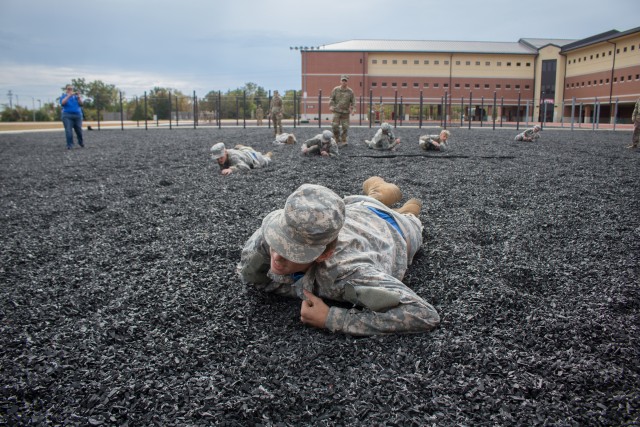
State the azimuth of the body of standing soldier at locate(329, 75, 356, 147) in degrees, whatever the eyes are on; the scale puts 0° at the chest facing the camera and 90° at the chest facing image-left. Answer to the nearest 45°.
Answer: approximately 0°

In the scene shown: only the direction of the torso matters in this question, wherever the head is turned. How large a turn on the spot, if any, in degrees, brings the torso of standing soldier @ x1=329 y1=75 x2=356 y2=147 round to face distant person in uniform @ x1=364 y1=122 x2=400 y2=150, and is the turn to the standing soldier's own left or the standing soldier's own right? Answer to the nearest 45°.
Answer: approximately 45° to the standing soldier's own left

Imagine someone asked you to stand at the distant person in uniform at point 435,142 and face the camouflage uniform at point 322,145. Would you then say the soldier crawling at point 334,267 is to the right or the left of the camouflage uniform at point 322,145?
left

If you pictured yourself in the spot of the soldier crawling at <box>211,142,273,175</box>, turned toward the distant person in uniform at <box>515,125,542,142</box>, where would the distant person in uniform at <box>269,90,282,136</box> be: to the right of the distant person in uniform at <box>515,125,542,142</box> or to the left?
left

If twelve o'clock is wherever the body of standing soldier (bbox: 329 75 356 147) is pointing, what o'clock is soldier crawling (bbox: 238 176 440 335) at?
The soldier crawling is roughly at 12 o'clock from the standing soldier.

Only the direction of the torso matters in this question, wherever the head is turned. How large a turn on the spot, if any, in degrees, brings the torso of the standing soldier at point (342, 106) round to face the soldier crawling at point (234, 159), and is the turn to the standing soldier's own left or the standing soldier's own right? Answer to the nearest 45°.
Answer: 0° — they already face them

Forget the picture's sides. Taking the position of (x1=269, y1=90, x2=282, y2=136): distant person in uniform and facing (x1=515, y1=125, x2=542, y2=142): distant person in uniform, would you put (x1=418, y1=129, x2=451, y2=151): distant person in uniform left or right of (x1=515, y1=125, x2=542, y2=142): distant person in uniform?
right

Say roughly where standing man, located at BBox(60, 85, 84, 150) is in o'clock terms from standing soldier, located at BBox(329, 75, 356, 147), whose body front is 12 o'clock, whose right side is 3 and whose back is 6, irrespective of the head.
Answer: The standing man is roughly at 3 o'clock from the standing soldier.

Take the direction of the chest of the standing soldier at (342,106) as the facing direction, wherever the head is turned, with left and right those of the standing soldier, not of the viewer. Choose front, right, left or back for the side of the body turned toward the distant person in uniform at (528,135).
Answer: left
